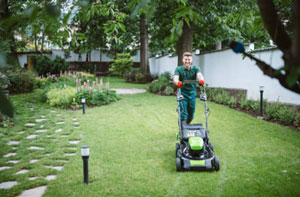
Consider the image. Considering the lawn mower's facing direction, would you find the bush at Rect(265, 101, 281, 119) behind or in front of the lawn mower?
behind

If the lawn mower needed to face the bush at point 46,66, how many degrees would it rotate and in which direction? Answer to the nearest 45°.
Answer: approximately 135° to its right

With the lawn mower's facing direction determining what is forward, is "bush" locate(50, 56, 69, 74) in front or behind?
behind

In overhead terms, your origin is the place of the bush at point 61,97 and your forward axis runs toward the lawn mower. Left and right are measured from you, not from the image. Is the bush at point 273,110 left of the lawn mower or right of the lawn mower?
left

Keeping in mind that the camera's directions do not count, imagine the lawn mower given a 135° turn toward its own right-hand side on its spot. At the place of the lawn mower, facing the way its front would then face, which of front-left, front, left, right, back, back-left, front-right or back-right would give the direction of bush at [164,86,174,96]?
front-right

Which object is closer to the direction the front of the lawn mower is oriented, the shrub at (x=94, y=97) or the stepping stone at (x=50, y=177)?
the stepping stone

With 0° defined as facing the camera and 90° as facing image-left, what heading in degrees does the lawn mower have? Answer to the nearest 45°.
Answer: approximately 0°

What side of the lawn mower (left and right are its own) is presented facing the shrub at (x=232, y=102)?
back

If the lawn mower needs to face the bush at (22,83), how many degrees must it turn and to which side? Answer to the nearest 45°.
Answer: approximately 135° to its right

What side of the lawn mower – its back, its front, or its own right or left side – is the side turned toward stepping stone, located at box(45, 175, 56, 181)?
right

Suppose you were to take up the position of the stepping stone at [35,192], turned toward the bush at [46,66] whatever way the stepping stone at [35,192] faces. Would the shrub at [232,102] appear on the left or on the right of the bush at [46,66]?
right

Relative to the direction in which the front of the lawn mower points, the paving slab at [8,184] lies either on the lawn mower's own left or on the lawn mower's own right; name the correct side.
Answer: on the lawn mower's own right
